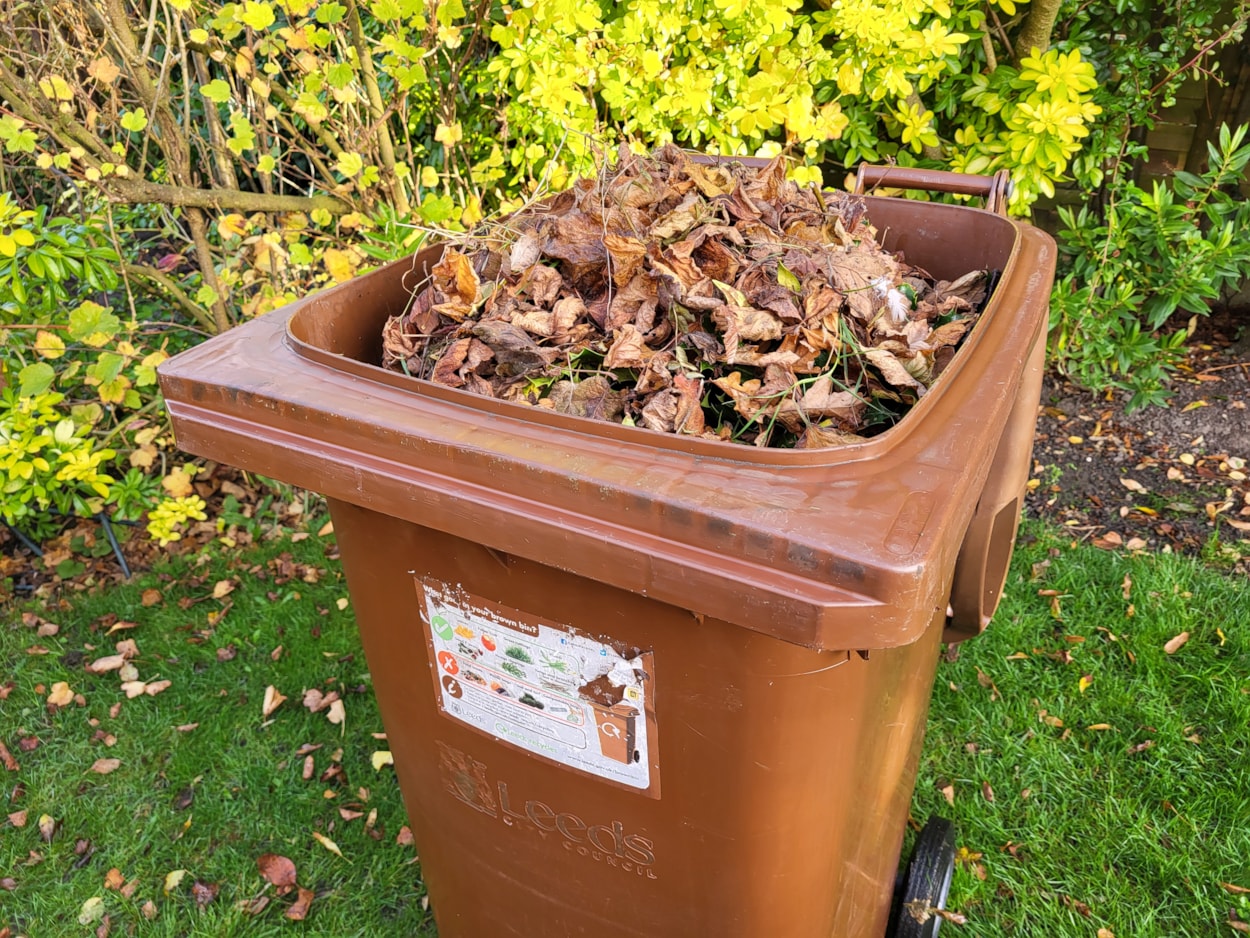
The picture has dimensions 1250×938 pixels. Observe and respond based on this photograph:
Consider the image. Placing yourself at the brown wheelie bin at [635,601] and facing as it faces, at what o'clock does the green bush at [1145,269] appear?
The green bush is roughly at 6 o'clock from the brown wheelie bin.

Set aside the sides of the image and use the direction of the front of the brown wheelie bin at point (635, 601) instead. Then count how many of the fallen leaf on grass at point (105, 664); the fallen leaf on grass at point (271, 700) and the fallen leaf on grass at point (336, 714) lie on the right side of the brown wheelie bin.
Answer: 3

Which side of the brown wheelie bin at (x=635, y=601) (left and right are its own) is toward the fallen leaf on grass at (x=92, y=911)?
right

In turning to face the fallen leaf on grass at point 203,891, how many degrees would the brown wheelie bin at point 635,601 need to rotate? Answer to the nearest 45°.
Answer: approximately 90° to its right

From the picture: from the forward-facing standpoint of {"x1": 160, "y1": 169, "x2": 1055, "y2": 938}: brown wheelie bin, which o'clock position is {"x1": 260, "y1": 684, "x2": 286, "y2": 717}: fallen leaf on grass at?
The fallen leaf on grass is roughly at 3 o'clock from the brown wheelie bin.

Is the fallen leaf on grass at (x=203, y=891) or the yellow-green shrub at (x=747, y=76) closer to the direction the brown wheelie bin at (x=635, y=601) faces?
the fallen leaf on grass

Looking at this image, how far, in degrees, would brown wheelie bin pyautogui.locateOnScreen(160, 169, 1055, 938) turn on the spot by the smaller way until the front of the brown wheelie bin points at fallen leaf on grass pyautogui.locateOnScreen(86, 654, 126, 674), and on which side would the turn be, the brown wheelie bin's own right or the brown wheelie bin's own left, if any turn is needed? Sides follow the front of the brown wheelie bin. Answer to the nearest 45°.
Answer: approximately 90° to the brown wheelie bin's own right

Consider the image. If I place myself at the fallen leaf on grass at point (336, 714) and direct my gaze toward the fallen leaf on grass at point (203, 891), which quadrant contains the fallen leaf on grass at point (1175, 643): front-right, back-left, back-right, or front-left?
back-left

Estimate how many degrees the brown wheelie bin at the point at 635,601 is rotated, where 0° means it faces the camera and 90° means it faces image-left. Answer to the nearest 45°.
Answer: approximately 45°
